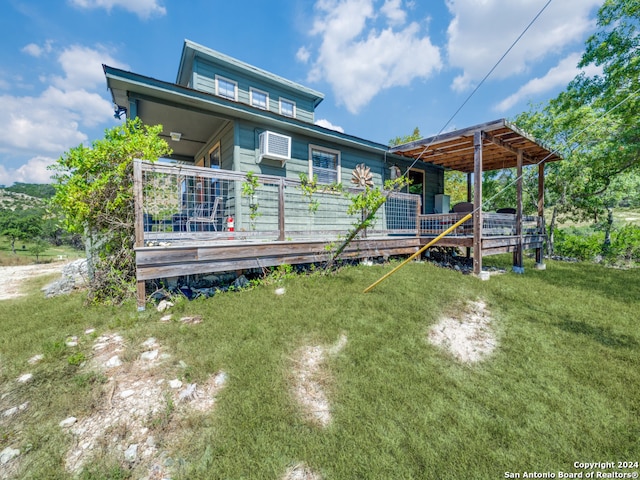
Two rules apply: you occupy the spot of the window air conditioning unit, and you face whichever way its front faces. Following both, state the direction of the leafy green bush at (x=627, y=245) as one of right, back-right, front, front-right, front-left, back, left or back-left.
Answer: front-left

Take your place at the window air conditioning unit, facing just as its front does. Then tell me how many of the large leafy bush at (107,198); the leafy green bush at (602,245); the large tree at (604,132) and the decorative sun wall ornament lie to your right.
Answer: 1

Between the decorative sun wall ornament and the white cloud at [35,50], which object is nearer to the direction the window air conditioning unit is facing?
the decorative sun wall ornament

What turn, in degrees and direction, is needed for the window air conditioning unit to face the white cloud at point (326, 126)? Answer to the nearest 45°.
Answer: approximately 135° to its left

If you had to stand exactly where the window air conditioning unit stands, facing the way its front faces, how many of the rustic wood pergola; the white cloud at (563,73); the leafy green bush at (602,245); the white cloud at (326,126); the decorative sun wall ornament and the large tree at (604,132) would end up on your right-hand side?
0
